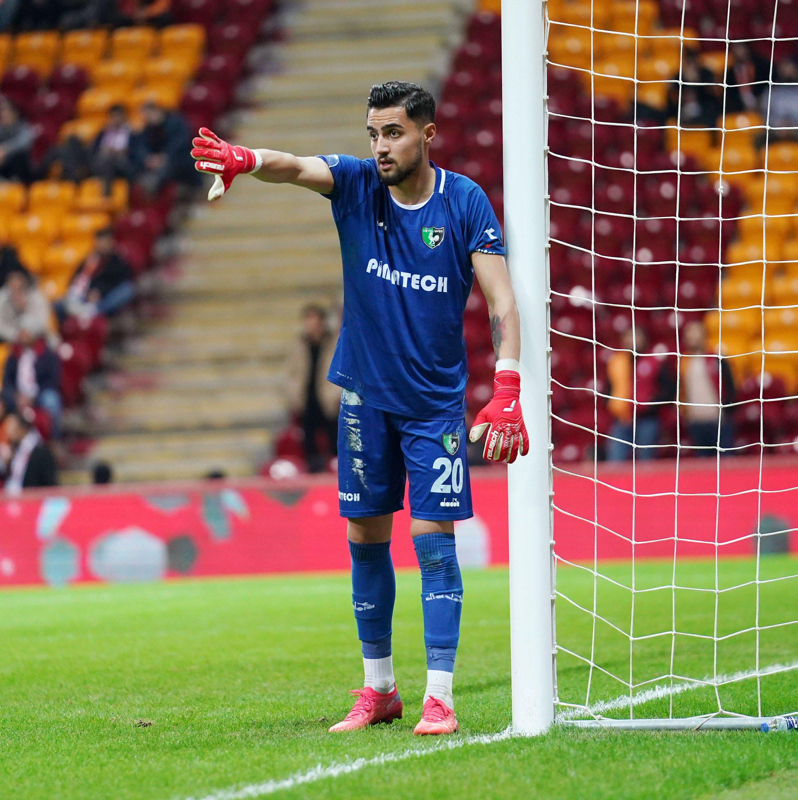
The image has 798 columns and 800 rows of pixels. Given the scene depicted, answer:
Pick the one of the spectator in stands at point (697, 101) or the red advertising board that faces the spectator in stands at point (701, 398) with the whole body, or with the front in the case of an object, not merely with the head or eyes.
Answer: the spectator in stands at point (697, 101)

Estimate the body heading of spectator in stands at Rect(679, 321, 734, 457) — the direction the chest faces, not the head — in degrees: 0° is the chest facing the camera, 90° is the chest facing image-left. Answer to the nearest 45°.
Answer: approximately 0°

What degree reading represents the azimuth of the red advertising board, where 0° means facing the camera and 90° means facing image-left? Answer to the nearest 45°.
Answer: approximately 0°

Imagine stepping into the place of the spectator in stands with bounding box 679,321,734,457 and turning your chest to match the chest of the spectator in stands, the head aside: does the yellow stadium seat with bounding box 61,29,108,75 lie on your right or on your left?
on your right

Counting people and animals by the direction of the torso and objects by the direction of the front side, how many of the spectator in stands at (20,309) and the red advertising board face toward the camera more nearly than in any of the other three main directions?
2

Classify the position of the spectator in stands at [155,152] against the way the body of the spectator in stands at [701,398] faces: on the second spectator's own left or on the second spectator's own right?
on the second spectator's own right
